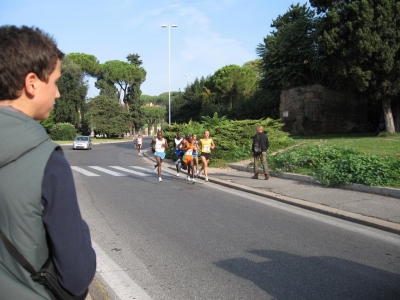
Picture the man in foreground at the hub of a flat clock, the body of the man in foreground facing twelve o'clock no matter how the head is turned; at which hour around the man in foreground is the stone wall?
The stone wall is roughly at 12 o'clock from the man in foreground.

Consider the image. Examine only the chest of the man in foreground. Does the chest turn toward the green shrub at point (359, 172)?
yes

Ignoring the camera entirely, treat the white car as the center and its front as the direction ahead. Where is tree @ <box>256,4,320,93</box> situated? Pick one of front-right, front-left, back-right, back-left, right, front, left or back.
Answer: left

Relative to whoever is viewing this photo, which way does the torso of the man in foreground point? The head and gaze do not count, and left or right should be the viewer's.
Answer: facing away from the viewer and to the right of the viewer

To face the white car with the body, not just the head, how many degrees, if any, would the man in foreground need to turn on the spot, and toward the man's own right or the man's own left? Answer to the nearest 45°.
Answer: approximately 45° to the man's own left

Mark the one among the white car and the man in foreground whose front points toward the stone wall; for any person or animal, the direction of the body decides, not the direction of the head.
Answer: the man in foreground

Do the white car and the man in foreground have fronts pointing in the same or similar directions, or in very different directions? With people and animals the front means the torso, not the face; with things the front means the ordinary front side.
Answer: very different directions

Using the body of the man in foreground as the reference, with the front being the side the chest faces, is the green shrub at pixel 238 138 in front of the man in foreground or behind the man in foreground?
in front

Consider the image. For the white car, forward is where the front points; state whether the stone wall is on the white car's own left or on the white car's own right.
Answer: on the white car's own left

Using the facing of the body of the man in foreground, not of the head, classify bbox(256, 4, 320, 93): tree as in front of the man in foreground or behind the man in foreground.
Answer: in front

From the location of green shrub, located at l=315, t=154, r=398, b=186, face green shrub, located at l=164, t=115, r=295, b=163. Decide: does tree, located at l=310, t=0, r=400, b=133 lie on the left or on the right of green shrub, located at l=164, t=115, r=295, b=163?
right

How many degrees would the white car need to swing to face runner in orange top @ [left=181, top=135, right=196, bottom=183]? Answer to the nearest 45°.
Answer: approximately 45° to its left

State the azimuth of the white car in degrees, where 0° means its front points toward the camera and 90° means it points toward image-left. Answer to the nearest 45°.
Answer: approximately 45°

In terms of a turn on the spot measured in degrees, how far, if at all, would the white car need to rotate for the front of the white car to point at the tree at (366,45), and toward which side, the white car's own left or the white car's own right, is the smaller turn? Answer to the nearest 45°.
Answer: approximately 90° to the white car's own left

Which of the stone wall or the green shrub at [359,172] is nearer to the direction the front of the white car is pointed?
the green shrub

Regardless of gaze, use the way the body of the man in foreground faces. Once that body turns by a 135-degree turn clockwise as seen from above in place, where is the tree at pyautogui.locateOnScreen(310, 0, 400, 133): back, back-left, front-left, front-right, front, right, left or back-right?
back-left
